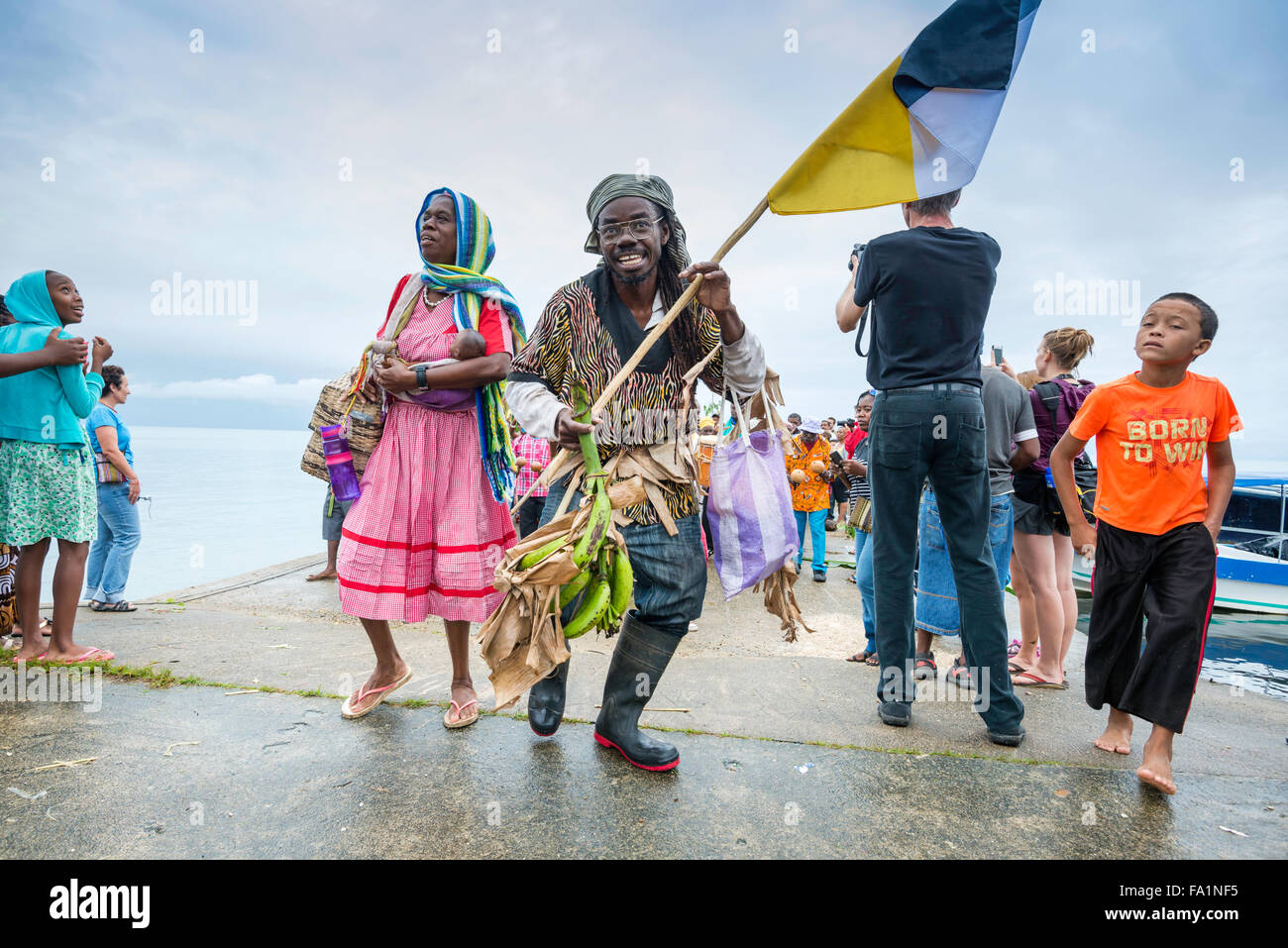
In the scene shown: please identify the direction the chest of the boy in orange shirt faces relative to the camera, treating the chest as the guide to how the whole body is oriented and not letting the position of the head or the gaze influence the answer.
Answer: toward the camera

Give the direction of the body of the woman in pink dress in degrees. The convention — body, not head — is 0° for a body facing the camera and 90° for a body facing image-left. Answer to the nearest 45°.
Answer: approximately 45°

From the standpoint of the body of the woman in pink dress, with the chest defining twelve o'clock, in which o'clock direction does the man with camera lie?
The man with camera is roughly at 8 o'clock from the woman in pink dress.

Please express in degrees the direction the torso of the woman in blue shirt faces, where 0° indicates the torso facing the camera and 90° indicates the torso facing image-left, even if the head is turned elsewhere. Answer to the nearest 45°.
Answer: approximately 270°

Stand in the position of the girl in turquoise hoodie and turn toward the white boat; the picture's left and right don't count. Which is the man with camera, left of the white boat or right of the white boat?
right

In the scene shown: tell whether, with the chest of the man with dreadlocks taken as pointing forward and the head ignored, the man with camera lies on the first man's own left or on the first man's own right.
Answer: on the first man's own left

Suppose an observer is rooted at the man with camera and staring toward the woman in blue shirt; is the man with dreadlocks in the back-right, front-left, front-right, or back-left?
front-left

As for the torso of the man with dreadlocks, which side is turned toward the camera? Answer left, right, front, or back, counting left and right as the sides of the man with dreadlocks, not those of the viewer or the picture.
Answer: front

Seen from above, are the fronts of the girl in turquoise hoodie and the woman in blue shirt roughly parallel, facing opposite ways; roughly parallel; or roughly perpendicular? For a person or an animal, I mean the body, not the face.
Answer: roughly parallel

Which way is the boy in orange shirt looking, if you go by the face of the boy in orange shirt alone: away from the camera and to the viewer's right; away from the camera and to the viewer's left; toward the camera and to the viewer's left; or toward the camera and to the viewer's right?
toward the camera and to the viewer's left

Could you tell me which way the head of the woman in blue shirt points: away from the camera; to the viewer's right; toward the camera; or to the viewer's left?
to the viewer's right

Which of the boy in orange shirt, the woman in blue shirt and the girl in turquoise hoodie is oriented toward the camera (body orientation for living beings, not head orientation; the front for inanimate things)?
the boy in orange shirt

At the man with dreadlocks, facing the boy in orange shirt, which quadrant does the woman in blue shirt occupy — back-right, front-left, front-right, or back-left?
back-left
